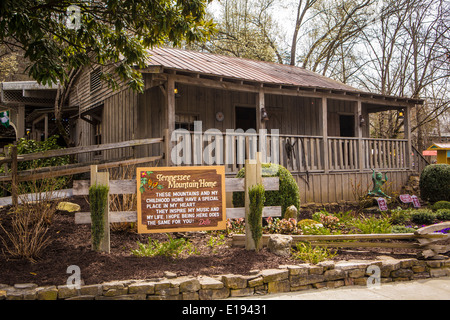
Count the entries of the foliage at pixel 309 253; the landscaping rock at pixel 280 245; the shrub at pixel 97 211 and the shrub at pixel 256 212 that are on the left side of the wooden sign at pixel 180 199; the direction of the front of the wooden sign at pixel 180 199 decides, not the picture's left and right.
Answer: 3

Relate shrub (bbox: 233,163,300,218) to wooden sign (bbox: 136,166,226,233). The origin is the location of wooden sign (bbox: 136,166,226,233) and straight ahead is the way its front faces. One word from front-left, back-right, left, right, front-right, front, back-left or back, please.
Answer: back-left

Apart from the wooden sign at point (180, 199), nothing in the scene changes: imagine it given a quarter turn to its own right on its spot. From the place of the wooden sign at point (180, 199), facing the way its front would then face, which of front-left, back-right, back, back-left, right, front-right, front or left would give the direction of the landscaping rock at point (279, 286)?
back-left

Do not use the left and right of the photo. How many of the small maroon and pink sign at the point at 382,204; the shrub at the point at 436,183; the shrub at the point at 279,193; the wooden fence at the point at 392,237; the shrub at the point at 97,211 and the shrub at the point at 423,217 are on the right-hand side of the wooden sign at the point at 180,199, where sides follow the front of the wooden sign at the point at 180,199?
1

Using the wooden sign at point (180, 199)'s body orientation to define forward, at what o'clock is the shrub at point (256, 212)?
The shrub is roughly at 9 o'clock from the wooden sign.

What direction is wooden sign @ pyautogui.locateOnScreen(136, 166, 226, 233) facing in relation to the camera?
toward the camera

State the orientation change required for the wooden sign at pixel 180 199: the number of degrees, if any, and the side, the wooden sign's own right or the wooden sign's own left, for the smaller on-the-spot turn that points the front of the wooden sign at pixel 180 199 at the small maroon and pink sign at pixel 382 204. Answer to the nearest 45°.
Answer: approximately 135° to the wooden sign's own left

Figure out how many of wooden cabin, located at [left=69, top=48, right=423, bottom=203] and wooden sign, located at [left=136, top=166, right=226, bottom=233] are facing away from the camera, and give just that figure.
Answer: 0

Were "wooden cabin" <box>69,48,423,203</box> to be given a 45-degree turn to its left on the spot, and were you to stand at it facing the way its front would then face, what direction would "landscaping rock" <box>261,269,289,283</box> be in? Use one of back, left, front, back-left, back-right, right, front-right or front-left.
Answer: right

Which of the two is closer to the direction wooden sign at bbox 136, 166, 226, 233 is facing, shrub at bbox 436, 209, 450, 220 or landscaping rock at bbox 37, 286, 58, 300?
the landscaping rock

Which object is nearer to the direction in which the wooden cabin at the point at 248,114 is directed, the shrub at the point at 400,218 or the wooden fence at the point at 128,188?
the shrub

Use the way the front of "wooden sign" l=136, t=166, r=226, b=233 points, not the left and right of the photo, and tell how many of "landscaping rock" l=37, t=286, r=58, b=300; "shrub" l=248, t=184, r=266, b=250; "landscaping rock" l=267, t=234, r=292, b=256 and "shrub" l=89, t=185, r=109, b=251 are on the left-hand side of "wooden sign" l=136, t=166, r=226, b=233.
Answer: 2

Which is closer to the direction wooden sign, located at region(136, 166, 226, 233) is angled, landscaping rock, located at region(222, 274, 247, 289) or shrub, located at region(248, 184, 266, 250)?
the landscaping rock

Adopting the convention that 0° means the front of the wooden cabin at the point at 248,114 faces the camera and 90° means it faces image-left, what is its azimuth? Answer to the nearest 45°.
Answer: approximately 315°

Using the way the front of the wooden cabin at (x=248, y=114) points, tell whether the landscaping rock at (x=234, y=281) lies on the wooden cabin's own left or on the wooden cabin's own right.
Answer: on the wooden cabin's own right
